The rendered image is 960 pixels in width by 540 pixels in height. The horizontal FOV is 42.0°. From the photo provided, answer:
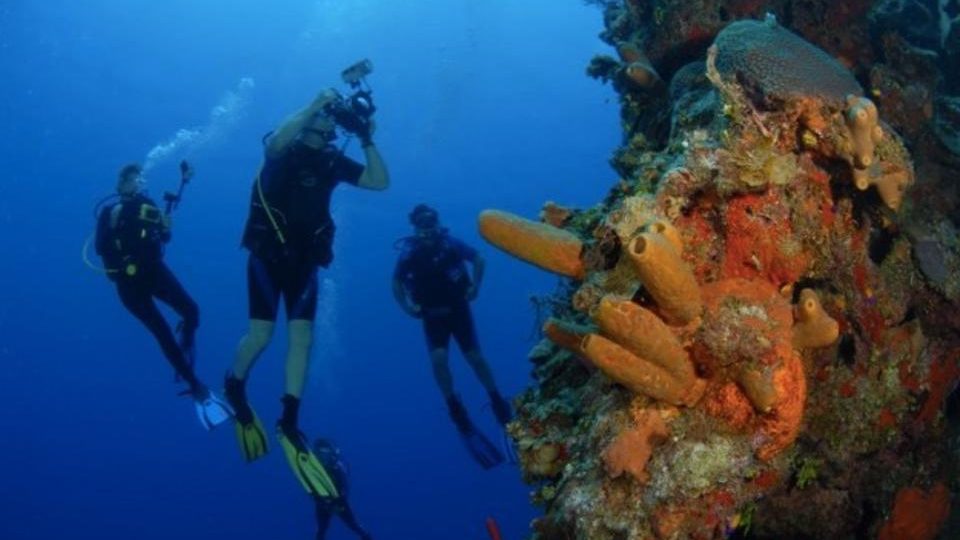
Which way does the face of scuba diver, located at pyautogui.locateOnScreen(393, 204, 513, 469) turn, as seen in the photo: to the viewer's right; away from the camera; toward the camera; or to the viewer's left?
toward the camera

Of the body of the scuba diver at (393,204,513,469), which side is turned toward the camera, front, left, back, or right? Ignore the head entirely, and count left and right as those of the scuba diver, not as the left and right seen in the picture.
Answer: front

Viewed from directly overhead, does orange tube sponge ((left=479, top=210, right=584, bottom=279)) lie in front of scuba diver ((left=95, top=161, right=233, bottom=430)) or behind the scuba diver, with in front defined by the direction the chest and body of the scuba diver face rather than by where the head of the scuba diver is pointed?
in front

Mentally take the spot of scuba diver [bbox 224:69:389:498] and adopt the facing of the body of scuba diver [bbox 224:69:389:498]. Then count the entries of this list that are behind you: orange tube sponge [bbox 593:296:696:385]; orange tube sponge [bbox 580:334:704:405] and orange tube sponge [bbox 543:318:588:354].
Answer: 0

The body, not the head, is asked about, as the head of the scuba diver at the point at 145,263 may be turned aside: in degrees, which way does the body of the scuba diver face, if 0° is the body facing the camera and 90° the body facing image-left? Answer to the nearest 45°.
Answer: approximately 315°

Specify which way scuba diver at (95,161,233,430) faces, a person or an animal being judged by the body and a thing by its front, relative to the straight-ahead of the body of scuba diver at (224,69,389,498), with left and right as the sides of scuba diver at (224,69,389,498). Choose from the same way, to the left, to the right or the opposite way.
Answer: the same way
